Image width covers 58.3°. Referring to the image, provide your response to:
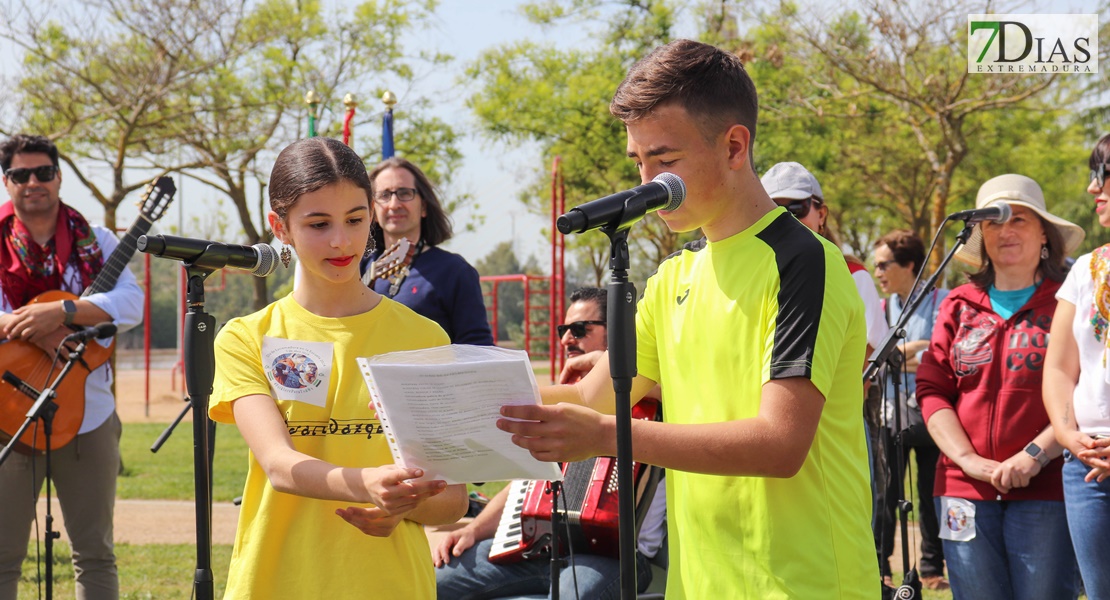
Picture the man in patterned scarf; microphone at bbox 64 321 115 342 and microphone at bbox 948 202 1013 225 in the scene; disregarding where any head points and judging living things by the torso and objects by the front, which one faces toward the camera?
the man in patterned scarf

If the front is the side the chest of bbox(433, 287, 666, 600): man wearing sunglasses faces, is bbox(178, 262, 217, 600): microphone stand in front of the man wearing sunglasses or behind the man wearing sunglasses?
in front

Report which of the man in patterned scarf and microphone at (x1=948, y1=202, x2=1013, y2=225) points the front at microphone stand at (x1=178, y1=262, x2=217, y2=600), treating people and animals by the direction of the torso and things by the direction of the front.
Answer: the man in patterned scarf

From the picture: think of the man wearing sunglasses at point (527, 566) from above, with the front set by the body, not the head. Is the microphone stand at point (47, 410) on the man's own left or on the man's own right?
on the man's own right

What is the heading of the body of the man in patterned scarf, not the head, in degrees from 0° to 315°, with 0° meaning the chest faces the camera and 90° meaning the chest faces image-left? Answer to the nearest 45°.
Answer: approximately 0°

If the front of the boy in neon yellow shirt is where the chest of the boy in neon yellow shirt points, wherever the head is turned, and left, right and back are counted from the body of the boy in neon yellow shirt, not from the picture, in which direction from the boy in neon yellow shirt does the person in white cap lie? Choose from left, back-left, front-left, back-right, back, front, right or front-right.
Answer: back-right

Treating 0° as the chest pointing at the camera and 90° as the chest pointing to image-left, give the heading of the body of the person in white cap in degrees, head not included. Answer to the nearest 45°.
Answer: approximately 45°

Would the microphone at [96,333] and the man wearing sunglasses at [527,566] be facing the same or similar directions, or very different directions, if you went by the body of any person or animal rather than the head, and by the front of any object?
very different directions

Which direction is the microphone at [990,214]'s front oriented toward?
to the viewer's right

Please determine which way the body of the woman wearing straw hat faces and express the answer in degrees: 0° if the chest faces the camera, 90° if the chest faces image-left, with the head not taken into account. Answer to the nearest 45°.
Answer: approximately 0°

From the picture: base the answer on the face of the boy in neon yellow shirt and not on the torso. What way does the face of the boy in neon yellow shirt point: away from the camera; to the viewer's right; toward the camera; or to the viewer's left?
to the viewer's left

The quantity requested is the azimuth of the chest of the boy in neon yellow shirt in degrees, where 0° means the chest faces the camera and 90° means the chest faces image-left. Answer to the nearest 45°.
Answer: approximately 45°
